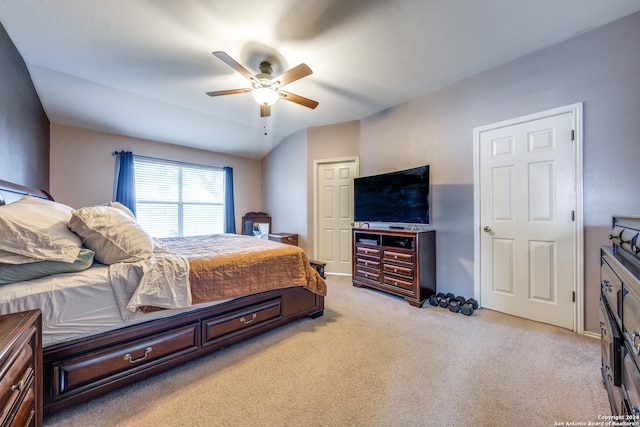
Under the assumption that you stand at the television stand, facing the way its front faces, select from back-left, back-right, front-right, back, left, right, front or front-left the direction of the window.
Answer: front-right

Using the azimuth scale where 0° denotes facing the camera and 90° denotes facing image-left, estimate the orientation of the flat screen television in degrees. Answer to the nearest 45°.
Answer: approximately 45°

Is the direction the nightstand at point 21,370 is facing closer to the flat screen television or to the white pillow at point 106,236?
the flat screen television

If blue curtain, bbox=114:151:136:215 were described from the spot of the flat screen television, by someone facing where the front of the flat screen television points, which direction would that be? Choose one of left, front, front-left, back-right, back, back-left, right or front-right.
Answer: front-right

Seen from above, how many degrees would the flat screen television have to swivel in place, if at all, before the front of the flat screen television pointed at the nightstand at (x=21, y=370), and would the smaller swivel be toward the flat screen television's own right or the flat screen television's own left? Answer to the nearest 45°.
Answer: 0° — it already faces it

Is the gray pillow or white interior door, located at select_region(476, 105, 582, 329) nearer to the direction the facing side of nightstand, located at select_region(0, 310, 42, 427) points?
the white interior door

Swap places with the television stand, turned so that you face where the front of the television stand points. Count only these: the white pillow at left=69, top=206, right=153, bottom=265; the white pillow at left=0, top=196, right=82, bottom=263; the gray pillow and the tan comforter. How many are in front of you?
4

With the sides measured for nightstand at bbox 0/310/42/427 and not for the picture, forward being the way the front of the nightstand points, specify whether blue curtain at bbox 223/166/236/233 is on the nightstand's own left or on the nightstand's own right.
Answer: on the nightstand's own left

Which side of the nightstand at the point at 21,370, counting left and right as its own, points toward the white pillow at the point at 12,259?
left

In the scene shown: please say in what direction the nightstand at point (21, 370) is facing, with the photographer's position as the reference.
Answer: facing to the right of the viewer

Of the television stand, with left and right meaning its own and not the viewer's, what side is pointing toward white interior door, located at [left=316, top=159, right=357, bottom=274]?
right

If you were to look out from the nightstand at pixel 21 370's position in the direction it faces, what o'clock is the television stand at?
The television stand is roughly at 12 o'clock from the nightstand.

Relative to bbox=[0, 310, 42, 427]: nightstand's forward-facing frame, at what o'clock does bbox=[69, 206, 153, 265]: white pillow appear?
The white pillow is roughly at 10 o'clock from the nightstand.

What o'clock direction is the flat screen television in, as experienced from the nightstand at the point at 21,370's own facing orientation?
The flat screen television is roughly at 12 o'clock from the nightstand.

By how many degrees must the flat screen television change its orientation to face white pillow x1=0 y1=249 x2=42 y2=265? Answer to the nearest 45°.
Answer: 0° — it already faces it
